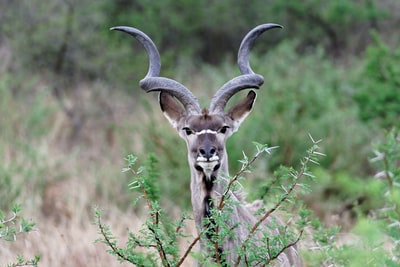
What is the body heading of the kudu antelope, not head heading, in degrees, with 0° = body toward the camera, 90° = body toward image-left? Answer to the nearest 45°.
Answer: approximately 45°
